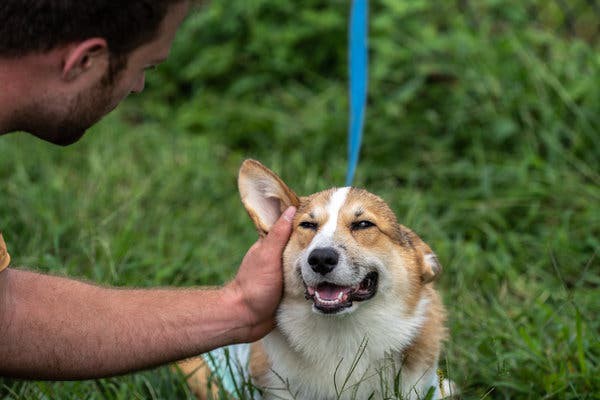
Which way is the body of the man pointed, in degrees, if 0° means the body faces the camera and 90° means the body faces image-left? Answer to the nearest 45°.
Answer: approximately 270°

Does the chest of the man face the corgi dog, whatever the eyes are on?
yes

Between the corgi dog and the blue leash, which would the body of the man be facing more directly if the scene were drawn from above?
the corgi dog

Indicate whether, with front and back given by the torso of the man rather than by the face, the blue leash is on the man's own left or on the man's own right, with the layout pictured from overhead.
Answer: on the man's own left
